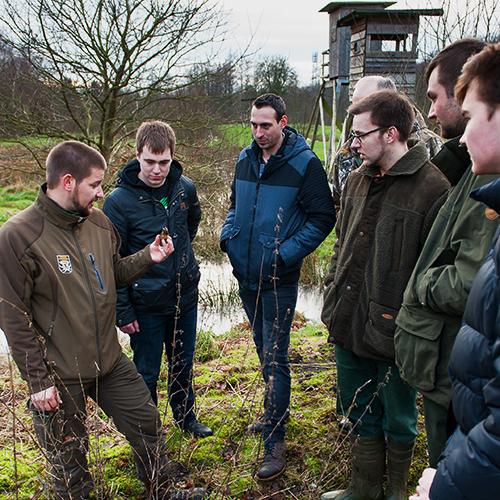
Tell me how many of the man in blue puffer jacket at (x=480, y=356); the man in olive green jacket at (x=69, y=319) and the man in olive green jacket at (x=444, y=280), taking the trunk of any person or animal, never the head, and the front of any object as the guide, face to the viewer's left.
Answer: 2

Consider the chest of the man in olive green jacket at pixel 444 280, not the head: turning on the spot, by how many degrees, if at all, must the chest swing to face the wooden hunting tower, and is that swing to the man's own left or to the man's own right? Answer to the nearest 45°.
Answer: approximately 90° to the man's own right

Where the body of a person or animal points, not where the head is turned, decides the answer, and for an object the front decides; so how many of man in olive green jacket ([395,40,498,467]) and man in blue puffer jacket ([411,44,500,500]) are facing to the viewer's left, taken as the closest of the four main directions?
2

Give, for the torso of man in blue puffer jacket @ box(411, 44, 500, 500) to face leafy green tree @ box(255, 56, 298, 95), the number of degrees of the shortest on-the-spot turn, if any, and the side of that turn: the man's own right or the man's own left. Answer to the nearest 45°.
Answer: approximately 90° to the man's own right

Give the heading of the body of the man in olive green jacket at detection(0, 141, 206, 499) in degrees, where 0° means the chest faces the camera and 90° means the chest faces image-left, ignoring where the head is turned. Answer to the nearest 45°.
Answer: approximately 315°

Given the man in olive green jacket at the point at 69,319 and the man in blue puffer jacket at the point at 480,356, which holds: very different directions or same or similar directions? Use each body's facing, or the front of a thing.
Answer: very different directions

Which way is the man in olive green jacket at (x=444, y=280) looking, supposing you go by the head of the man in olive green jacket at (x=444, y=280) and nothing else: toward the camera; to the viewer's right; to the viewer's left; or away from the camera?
to the viewer's left

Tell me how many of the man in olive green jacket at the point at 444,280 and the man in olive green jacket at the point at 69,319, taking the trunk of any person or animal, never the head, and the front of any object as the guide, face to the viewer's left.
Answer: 1

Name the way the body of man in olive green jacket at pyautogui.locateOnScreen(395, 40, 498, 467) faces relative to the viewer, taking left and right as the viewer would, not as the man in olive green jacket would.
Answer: facing to the left of the viewer
